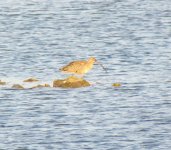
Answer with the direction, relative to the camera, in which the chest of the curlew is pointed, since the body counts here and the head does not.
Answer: to the viewer's right
